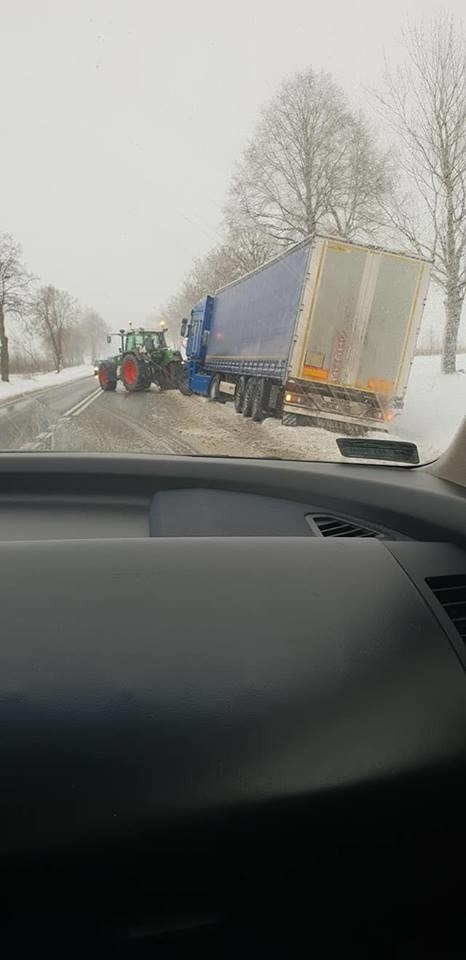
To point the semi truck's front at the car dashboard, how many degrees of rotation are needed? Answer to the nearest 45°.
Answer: approximately 135° to its left

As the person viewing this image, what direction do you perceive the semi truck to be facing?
facing away from the viewer and to the left of the viewer

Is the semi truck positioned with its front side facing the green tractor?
yes

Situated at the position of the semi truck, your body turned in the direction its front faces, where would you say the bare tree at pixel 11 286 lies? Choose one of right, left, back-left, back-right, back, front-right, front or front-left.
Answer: front-left
